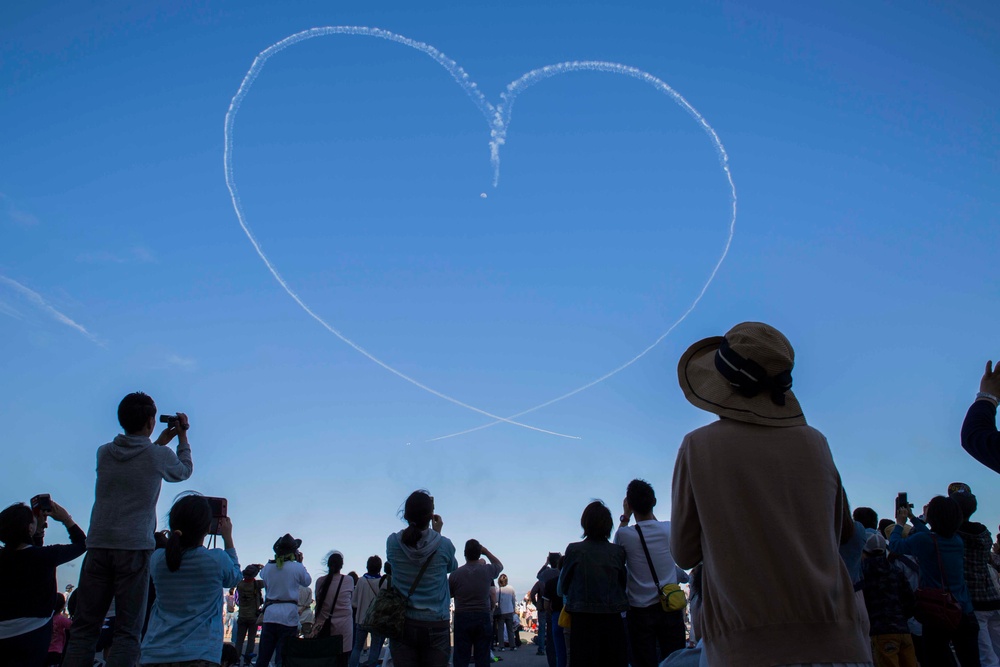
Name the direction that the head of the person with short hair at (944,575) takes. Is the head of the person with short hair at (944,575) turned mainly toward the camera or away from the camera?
away from the camera

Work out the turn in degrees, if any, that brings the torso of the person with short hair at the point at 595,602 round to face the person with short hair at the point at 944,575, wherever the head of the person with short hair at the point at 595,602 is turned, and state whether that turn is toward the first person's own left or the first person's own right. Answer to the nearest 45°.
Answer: approximately 90° to the first person's own right

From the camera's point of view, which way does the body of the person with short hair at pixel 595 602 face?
away from the camera

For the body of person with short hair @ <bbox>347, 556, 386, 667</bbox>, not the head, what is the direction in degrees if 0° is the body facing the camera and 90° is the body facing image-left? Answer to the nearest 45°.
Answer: approximately 225°

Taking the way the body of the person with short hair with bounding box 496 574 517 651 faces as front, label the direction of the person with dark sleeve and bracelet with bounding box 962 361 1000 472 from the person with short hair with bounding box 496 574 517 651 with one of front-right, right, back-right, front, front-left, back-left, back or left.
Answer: back

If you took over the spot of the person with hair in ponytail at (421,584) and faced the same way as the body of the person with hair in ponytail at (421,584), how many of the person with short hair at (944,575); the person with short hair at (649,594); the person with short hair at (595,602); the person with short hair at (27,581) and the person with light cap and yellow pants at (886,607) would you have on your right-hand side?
4

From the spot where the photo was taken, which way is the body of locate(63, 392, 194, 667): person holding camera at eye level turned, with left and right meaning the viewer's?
facing away from the viewer and to the right of the viewer

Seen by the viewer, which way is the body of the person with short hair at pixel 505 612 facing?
away from the camera

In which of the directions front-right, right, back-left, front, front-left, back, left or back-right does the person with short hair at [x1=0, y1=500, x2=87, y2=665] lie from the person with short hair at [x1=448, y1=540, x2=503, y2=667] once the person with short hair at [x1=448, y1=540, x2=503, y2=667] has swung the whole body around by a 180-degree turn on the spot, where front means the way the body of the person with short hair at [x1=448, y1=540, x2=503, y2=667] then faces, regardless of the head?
front-right
